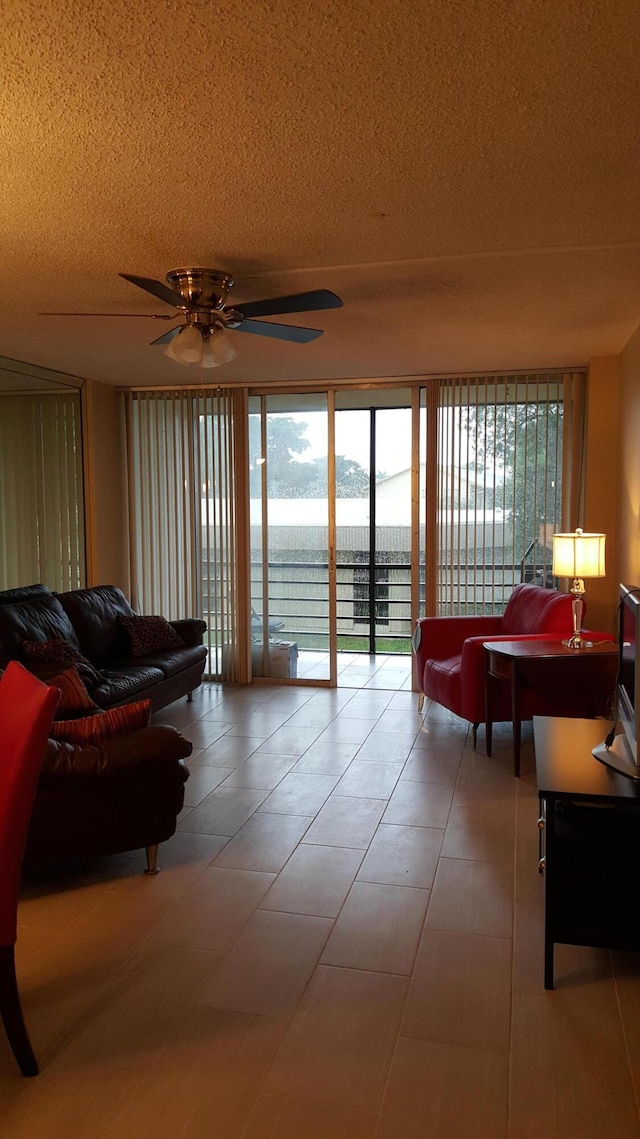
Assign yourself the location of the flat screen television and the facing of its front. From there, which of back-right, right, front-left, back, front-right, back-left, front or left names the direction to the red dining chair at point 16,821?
front-left

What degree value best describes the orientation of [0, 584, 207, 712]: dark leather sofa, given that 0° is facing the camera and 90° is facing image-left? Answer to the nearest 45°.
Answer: approximately 315°

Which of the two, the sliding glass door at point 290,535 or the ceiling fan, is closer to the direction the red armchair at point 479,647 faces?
the ceiling fan

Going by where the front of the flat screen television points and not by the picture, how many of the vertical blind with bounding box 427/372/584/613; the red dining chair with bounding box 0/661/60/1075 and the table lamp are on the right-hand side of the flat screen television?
2

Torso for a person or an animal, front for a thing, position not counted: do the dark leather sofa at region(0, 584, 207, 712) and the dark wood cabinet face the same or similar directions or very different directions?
very different directions

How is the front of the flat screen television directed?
to the viewer's left

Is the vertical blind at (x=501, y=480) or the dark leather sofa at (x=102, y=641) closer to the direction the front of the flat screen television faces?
the dark leather sofa

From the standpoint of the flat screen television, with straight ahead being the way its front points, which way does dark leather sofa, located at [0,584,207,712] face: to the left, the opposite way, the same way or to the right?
the opposite way

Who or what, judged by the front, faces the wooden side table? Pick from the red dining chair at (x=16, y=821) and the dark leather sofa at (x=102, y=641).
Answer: the dark leather sofa

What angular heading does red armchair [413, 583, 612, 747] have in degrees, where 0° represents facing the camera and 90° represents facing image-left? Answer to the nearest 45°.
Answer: approximately 45°

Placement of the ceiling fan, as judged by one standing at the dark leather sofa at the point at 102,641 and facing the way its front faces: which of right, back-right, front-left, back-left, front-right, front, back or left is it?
front-right

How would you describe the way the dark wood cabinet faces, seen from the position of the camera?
facing to the left of the viewer
